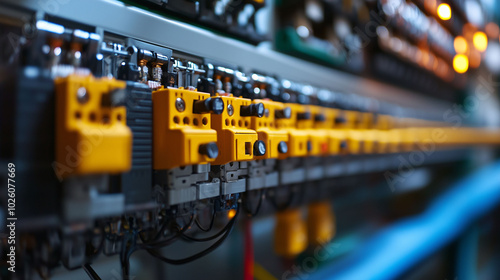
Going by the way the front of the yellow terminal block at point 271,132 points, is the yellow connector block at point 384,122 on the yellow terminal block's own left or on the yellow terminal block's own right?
on the yellow terminal block's own left

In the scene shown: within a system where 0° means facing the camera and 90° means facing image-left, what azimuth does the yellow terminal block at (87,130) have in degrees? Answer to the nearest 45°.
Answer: approximately 315°

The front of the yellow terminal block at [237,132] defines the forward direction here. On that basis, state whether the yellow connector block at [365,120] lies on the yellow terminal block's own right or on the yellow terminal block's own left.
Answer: on the yellow terminal block's own left

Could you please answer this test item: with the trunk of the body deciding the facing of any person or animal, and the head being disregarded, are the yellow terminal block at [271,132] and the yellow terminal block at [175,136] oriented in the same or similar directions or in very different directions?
same or similar directions

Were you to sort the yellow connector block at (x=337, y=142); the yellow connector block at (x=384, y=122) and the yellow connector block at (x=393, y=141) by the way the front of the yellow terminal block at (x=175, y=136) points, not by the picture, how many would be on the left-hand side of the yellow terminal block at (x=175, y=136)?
3

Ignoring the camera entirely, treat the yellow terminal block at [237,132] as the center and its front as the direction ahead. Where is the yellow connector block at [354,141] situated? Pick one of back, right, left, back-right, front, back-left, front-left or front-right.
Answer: left

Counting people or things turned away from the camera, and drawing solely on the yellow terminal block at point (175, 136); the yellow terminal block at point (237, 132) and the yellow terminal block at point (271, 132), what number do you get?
0

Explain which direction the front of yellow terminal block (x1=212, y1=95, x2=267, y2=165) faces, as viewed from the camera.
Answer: facing the viewer and to the right of the viewer

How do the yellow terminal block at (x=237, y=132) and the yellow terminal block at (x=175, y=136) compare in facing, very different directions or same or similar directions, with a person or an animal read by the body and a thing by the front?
same or similar directions

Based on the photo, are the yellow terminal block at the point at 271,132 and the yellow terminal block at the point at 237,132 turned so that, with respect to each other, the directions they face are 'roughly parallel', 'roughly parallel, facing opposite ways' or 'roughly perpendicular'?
roughly parallel

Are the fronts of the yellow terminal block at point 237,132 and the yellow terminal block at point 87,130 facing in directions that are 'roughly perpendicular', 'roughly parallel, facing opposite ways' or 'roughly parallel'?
roughly parallel

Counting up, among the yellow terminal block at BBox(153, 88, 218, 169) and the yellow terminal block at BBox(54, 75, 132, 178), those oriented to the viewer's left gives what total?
0

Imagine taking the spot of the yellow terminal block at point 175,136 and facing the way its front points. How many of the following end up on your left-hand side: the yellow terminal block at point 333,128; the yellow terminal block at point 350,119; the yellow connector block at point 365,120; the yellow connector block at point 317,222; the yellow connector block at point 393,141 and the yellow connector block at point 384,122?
6
